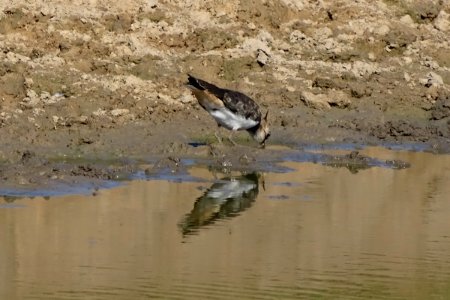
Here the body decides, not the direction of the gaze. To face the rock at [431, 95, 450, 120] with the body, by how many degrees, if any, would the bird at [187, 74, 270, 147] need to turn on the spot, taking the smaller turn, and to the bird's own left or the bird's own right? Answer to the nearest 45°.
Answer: approximately 45° to the bird's own left

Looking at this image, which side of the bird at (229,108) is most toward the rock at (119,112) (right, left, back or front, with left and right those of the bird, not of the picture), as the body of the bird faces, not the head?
back

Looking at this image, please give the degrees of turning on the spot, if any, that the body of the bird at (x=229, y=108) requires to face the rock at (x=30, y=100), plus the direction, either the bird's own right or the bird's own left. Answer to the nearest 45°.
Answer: approximately 180°

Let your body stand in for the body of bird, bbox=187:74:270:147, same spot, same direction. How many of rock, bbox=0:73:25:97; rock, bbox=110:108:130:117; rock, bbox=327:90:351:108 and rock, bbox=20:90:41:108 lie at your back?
3

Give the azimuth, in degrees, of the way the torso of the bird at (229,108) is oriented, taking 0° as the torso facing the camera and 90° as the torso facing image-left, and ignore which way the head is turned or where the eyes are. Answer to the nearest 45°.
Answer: approximately 270°

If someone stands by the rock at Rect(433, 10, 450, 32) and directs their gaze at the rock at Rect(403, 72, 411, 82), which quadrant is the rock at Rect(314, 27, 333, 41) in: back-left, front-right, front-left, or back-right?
front-right

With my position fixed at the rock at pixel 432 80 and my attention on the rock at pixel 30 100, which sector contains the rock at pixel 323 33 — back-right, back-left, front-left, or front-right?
front-right

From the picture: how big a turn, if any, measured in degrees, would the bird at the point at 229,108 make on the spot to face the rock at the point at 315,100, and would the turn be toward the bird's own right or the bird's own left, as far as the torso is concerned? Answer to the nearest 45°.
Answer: approximately 45° to the bird's own left

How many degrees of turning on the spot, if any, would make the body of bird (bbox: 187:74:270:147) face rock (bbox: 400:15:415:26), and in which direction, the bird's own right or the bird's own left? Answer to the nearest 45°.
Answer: approximately 45° to the bird's own left

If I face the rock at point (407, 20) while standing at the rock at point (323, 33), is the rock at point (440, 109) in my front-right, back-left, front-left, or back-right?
front-right
